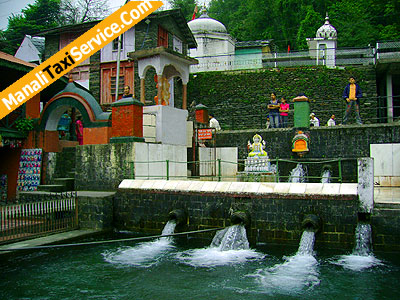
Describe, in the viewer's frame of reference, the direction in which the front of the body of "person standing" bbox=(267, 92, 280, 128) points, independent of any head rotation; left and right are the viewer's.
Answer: facing the viewer

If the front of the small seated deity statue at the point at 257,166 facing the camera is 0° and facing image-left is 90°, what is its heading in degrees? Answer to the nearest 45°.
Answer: approximately 0°

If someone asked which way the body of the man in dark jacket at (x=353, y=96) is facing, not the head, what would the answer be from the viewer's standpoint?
toward the camera

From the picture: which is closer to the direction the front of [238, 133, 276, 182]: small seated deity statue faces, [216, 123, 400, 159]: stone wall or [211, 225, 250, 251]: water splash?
the water splash

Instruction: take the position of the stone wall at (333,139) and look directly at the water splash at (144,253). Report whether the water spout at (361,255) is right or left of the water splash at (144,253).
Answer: left

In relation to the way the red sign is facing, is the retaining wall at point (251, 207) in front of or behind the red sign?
in front

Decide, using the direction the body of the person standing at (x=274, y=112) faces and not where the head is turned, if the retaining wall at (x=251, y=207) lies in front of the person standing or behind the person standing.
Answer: in front

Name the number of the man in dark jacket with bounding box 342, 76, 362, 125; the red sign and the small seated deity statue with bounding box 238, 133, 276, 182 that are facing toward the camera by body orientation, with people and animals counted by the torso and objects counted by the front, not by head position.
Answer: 3

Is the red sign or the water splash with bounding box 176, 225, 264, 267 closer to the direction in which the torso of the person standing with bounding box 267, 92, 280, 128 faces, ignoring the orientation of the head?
the water splash

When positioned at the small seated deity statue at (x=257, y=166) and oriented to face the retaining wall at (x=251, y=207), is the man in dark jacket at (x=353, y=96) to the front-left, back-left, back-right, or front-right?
back-left

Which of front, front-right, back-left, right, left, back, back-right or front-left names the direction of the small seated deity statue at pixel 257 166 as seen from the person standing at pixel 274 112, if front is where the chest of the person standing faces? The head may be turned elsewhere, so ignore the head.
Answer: front

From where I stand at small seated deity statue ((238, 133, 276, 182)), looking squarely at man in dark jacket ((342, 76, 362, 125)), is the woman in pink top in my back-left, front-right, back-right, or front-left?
front-left

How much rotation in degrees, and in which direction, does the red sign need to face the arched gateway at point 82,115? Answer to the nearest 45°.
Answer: approximately 45° to its right

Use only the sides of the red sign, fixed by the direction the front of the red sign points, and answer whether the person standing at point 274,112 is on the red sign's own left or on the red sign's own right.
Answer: on the red sign's own left

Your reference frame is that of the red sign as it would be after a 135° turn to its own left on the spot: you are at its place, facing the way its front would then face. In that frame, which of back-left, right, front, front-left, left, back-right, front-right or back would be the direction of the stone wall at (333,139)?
front-right

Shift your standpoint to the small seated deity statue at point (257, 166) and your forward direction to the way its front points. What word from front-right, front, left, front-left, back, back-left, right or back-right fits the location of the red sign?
back-right

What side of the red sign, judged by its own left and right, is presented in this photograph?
front

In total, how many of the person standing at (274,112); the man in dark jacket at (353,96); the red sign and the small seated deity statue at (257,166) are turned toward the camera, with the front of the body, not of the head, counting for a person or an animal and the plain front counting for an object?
4

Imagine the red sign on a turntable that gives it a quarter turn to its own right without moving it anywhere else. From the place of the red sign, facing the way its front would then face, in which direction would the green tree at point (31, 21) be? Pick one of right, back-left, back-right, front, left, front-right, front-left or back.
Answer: front-right

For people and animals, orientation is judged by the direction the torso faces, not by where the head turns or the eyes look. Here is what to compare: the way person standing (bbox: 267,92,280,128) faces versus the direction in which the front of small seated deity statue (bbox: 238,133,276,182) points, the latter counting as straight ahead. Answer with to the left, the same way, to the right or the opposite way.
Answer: the same way

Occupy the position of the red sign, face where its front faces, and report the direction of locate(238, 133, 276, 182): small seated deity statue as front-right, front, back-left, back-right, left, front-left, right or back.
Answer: front-left
